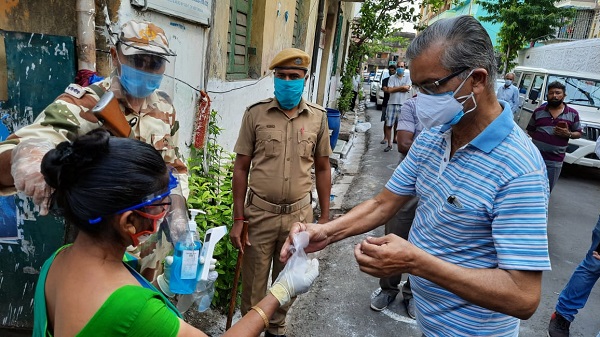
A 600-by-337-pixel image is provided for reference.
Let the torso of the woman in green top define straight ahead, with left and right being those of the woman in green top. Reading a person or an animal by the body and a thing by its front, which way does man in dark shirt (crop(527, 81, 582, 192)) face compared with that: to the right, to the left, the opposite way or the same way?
the opposite way

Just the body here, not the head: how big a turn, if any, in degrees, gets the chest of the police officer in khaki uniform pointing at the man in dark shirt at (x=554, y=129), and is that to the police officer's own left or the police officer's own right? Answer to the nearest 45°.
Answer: approximately 135° to the police officer's own left

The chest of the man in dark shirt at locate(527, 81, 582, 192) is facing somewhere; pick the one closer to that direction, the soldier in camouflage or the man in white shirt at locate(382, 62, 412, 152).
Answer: the soldier in camouflage

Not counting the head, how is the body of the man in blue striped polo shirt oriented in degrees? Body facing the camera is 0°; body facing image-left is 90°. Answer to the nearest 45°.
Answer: approximately 45°

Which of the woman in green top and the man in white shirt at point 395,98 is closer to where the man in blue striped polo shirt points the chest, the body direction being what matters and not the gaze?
the woman in green top

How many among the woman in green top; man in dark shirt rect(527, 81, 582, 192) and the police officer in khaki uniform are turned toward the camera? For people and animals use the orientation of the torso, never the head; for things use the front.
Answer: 2

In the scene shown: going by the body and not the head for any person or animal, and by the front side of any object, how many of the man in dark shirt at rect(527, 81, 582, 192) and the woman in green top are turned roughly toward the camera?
1

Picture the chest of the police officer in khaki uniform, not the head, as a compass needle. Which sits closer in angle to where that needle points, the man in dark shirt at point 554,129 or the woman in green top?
the woman in green top

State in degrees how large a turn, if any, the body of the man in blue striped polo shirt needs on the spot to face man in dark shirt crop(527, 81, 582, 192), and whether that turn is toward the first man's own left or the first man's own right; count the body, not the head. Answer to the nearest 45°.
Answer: approximately 135° to the first man's own right

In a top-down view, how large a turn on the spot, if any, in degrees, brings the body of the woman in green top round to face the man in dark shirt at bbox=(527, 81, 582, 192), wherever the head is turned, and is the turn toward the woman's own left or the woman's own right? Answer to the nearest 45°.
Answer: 0° — they already face them

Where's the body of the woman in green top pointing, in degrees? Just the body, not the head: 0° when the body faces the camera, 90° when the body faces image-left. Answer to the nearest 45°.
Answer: approximately 225°
